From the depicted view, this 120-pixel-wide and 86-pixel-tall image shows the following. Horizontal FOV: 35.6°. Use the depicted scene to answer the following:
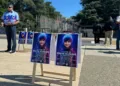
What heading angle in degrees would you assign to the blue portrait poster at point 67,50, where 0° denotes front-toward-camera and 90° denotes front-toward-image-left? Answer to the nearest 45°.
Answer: approximately 0°

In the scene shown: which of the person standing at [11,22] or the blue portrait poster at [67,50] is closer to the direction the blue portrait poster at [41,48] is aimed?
the blue portrait poster

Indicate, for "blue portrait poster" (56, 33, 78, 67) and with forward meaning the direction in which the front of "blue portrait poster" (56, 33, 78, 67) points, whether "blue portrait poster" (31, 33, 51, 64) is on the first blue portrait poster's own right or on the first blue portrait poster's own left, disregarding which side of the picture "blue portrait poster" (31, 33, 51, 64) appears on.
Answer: on the first blue portrait poster's own right

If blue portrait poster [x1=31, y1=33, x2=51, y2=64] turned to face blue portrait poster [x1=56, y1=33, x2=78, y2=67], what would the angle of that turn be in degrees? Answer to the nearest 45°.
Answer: approximately 45° to its left

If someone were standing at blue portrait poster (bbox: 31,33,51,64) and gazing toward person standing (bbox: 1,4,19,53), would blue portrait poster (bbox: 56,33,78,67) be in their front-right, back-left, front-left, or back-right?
back-right

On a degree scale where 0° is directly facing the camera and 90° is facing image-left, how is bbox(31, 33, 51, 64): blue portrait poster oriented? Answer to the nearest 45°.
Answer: approximately 0°

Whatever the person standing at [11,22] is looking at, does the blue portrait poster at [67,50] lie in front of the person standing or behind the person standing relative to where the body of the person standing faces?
in front
